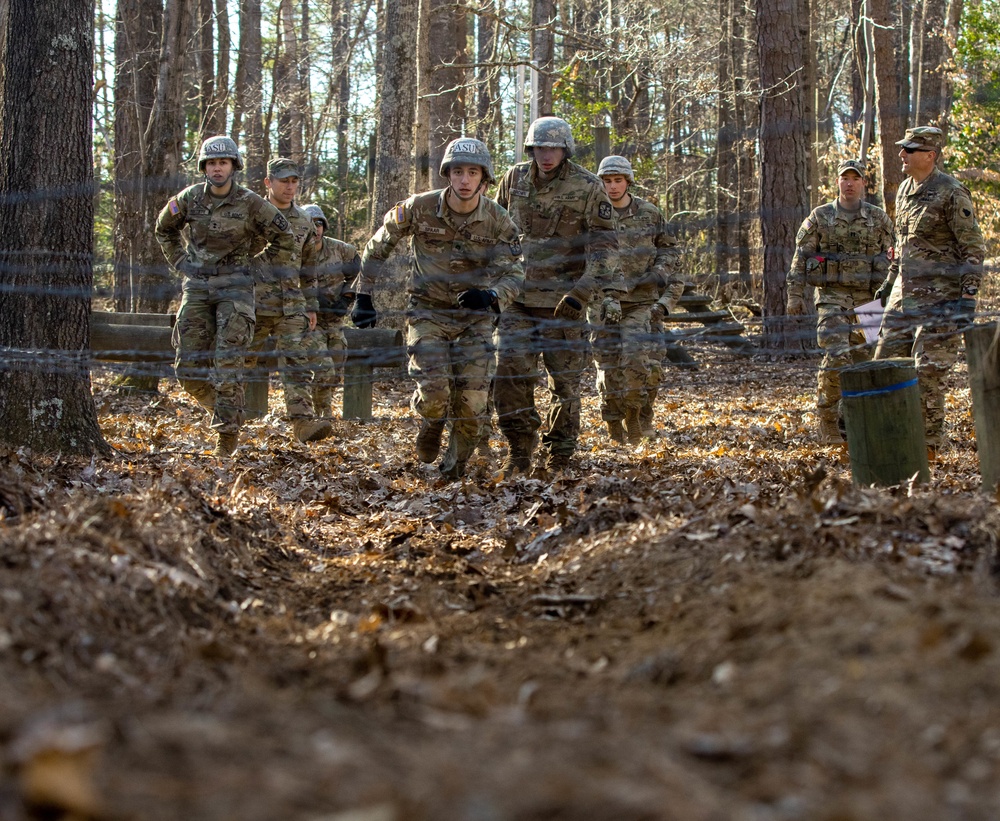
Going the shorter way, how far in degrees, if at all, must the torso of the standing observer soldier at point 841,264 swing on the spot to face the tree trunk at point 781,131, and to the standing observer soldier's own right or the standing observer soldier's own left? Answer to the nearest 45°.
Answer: approximately 180°

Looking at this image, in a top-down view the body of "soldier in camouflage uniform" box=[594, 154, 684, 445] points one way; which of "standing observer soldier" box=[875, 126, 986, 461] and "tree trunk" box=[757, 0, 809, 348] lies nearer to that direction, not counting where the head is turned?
the standing observer soldier

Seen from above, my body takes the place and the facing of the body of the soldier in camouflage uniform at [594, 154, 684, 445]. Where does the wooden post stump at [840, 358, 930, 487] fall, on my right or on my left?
on my left

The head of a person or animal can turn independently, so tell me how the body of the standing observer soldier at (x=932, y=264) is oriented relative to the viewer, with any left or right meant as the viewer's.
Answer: facing the viewer and to the left of the viewer

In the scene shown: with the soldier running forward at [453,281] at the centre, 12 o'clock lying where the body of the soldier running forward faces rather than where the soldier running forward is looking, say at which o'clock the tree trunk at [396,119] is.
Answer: The tree trunk is roughly at 6 o'clock from the soldier running forward.

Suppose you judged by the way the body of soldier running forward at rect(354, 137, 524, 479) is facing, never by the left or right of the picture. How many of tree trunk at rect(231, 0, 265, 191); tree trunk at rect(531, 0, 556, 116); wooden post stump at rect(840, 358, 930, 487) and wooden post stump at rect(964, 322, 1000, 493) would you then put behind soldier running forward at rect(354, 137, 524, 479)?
2

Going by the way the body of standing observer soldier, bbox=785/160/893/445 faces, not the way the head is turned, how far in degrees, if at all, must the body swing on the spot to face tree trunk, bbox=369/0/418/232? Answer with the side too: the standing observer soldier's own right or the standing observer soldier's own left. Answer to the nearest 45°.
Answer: approximately 135° to the standing observer soldier's own right

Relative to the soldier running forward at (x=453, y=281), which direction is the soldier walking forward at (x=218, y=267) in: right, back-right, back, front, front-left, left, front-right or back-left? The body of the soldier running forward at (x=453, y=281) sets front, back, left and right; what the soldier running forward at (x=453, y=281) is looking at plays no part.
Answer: back-right

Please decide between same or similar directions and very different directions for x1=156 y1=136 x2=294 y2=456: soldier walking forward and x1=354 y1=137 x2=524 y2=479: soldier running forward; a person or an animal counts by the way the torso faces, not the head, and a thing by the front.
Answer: same or similar directions

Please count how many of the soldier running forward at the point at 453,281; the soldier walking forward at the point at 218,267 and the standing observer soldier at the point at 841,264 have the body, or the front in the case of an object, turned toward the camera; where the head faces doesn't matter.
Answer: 3

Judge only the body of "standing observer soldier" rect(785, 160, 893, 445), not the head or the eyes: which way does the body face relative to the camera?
toward the camera

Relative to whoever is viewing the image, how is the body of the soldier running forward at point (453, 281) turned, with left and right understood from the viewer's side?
facing the viewer
